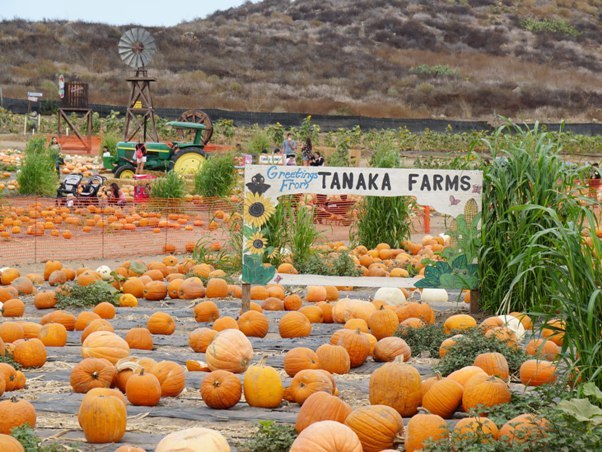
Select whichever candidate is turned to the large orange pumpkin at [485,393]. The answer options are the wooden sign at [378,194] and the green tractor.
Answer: the wooden sign

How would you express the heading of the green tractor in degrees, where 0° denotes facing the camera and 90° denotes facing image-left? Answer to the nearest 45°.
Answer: approximately 90°

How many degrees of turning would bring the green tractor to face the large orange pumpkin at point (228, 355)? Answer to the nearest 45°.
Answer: approximately 90° to its left

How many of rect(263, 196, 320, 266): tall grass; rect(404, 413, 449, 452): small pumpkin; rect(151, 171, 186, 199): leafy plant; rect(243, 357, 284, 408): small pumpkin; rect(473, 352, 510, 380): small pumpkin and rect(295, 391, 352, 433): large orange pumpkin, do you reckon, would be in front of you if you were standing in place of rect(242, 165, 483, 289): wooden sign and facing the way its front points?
4

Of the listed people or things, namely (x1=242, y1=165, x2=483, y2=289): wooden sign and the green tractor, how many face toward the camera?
1

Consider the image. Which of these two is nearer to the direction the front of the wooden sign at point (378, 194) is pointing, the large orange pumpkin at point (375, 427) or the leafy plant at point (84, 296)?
the large orange pumpkin

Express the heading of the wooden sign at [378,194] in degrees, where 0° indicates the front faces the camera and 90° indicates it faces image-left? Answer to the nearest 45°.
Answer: approximately 0°

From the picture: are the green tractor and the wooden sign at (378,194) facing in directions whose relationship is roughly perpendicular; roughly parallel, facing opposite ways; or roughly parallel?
roughly perpendicular

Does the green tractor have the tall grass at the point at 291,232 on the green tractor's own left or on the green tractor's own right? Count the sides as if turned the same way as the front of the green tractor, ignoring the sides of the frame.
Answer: on the green tractor's own left
